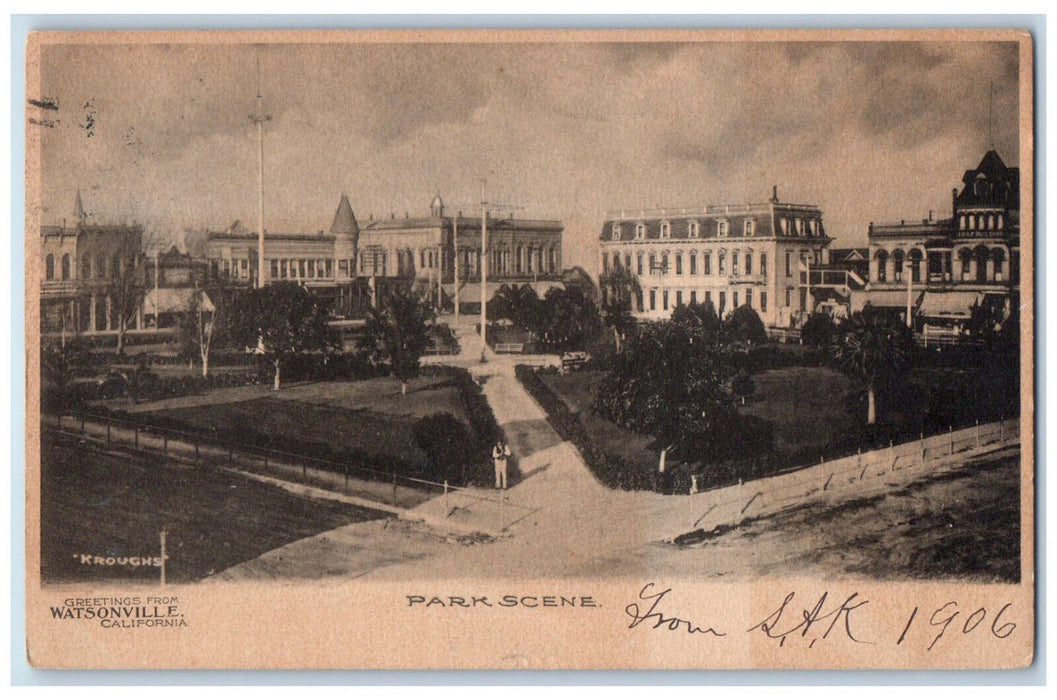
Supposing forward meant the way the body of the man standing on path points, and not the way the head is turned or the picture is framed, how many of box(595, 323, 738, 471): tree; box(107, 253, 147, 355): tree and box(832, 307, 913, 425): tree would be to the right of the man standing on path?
1

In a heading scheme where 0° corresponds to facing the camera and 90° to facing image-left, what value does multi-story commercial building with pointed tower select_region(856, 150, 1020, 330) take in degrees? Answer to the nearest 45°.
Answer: approximately 0°

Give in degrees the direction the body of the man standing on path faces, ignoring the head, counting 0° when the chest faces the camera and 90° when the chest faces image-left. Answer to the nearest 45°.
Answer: approximately 0°

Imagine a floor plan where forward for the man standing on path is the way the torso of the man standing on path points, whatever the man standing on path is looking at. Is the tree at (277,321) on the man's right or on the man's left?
on the man's right

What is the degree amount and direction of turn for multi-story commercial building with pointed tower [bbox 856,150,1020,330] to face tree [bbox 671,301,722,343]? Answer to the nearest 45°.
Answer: approximately 90° to its right

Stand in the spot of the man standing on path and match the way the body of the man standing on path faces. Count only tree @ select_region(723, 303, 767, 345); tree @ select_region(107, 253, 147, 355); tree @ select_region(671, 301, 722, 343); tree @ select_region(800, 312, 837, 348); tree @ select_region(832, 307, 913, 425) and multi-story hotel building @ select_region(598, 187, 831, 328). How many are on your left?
5

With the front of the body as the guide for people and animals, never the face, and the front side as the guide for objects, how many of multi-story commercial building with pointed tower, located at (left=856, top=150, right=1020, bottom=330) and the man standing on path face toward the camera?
2

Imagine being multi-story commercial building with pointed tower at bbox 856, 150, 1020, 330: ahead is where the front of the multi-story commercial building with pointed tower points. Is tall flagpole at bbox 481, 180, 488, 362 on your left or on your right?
on your right
